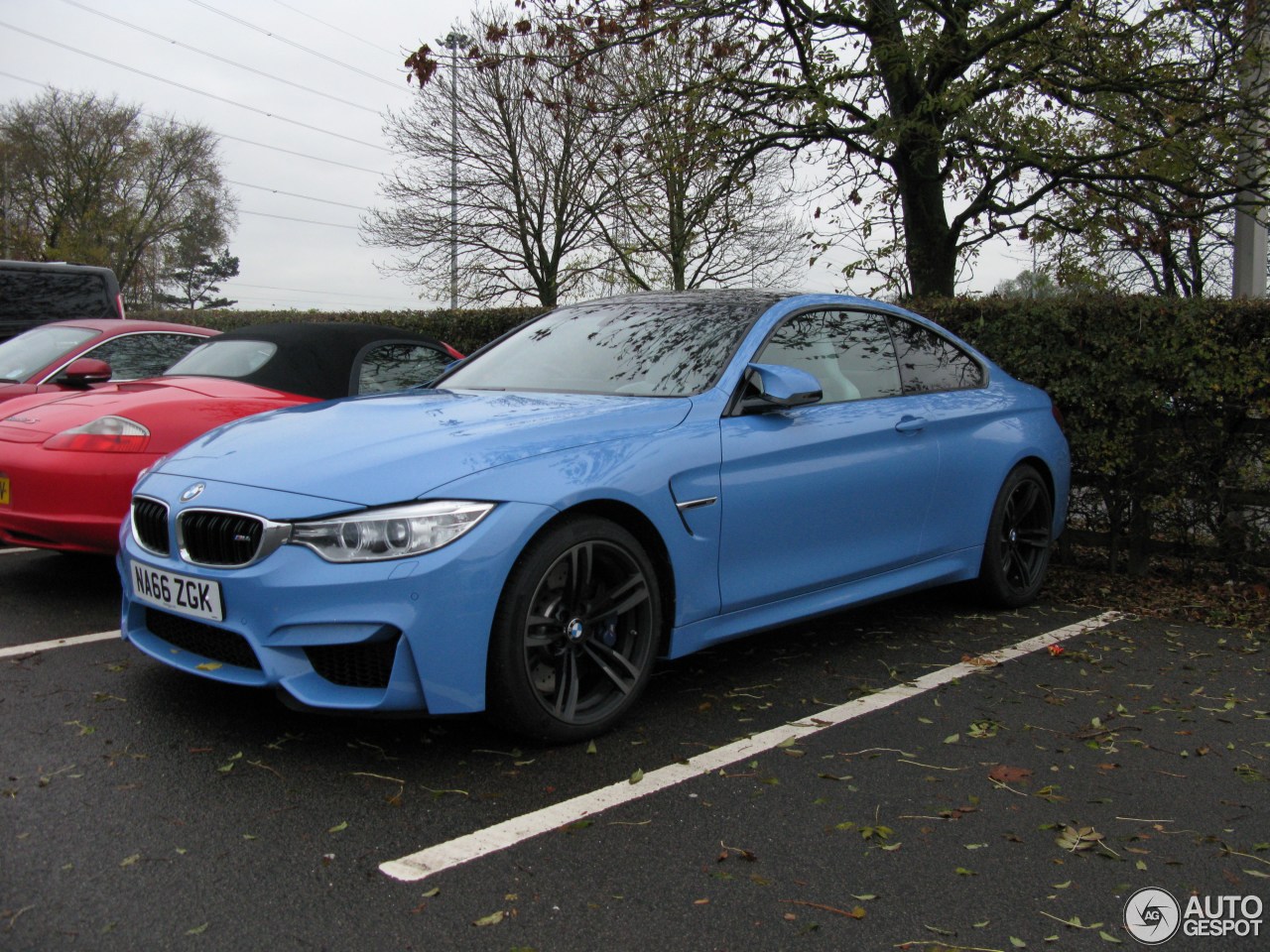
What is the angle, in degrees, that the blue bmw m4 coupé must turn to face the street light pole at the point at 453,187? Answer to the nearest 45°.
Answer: approximately 135° to its right

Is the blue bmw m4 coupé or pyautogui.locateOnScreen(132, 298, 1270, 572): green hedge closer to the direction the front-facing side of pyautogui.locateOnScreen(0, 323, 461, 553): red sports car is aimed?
the green hedge

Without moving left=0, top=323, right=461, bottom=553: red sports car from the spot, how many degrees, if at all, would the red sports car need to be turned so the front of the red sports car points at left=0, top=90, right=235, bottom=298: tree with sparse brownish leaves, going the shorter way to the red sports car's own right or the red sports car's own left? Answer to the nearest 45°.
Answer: approximately 45° to the red sports car's own left

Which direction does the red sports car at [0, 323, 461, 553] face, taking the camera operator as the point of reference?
facing away from the viewer and to the right of the viewer

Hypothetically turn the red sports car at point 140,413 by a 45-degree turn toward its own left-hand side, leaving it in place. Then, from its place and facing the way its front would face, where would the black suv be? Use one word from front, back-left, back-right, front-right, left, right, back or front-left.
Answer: front

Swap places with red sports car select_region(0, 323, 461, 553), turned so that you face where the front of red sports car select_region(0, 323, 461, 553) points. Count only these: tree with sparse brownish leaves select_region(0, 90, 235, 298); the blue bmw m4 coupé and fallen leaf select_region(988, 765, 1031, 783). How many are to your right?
2

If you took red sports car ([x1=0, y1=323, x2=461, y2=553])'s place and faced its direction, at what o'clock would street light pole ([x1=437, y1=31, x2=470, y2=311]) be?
The street light pole is roughly at 11 o'clock from the red sports car.

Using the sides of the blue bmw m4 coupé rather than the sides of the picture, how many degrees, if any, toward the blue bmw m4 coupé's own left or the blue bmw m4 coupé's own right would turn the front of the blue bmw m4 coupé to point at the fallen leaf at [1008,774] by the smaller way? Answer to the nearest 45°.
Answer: approximately 135° to the blue bmw m4 coupé's own left

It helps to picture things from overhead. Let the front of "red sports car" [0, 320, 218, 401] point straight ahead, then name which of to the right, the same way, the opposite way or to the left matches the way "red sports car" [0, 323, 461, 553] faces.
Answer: the opposite way

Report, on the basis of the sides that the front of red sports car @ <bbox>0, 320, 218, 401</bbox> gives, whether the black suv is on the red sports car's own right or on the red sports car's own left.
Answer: on the red sports car's own right

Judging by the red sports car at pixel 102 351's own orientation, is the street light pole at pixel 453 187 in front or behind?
behind

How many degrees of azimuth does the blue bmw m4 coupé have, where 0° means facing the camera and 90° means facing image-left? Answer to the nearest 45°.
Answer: approximately 45°

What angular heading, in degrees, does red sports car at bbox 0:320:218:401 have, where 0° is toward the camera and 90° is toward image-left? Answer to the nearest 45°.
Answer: approximately 45°

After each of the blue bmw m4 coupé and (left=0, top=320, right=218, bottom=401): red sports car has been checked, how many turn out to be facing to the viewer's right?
0

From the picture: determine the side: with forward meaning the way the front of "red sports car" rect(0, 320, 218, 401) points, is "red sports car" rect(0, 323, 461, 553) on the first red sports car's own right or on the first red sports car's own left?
on the first red sports car's own left

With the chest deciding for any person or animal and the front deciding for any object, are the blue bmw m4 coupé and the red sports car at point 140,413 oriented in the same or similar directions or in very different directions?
very different directions
